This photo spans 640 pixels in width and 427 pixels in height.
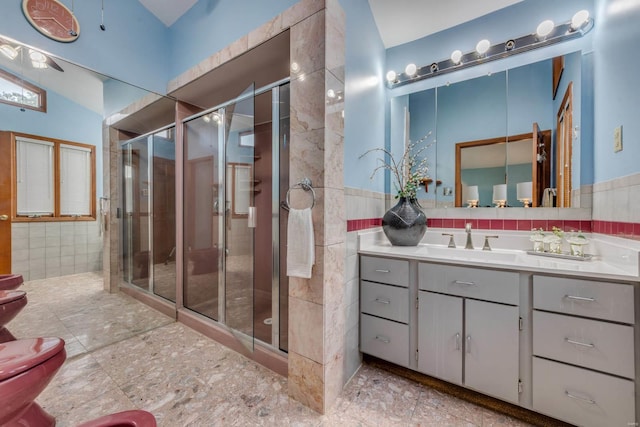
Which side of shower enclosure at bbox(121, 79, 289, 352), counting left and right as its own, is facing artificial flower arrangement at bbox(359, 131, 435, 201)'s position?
left

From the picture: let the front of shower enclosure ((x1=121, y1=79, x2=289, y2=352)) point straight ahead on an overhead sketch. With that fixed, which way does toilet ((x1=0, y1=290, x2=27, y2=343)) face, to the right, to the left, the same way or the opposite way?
the opposite way

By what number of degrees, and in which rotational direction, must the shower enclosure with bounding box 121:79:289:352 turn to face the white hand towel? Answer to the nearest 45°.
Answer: approximately 45° to its left

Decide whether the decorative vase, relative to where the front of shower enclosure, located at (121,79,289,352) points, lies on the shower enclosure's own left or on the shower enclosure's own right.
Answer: on the shower enclosure's own left

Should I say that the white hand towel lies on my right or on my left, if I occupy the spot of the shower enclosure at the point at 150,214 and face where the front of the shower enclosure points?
on my left

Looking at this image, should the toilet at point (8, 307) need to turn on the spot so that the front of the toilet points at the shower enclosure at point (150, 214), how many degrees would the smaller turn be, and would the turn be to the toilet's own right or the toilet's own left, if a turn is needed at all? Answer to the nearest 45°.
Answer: approximately 45° to the toilet's own left

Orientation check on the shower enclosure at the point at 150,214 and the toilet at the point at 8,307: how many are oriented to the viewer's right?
1

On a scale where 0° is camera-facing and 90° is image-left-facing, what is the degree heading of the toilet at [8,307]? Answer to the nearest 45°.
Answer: approximately 270°

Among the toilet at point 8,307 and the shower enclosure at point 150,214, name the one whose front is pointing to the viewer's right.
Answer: the toilet

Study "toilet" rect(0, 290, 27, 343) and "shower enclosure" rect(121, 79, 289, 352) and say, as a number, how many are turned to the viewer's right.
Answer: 1

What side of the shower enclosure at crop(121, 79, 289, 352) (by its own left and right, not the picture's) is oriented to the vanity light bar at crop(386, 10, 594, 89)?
left

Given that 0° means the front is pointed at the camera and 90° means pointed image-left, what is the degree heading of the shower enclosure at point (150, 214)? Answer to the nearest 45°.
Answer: approximately 45°

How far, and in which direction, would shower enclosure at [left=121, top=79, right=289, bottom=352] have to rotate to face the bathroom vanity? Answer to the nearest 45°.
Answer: approximately 90° to its left
